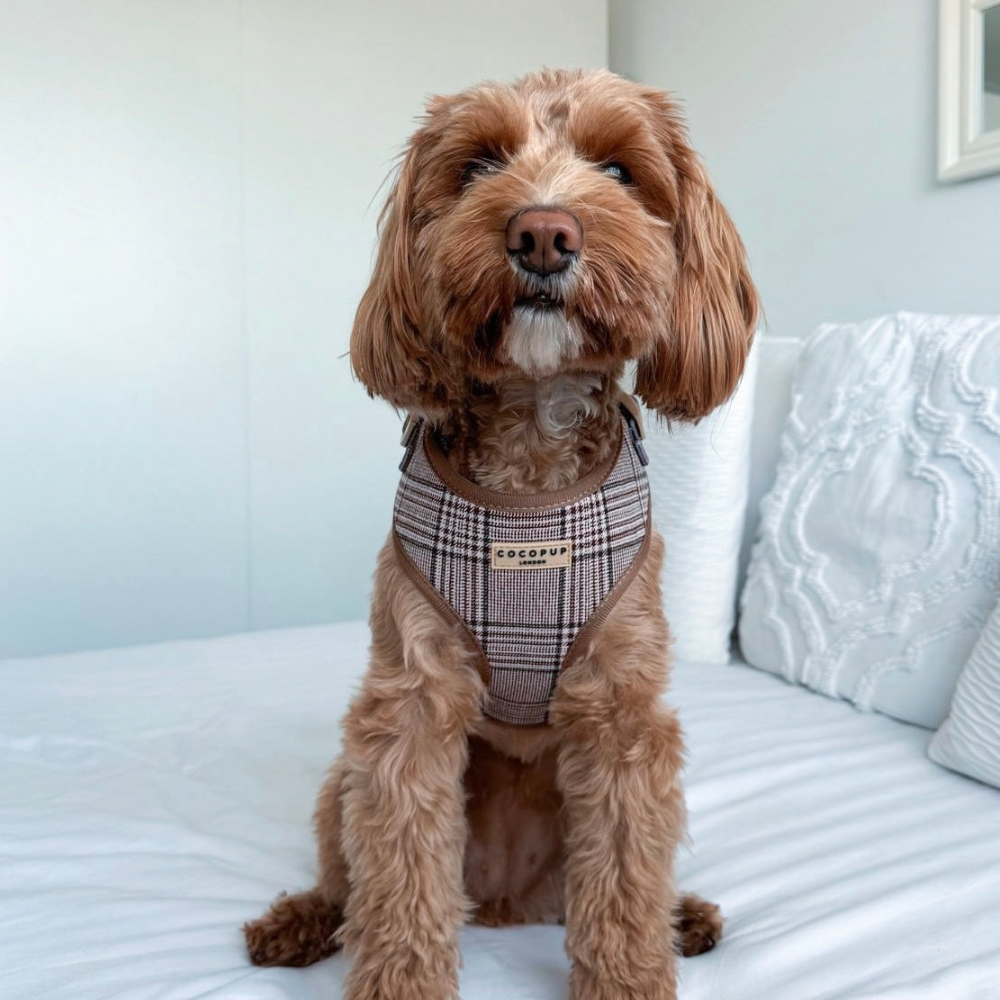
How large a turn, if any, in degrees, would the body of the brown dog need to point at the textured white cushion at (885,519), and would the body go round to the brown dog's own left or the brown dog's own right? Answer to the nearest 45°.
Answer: approximately 135° to the brown dog's own left

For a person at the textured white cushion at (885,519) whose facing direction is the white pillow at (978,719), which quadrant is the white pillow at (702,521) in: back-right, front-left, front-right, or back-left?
back-right

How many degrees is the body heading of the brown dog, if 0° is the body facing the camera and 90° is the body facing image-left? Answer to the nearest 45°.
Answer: approximately 0°

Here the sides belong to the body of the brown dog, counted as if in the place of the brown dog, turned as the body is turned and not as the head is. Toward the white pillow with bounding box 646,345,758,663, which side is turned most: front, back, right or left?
back
